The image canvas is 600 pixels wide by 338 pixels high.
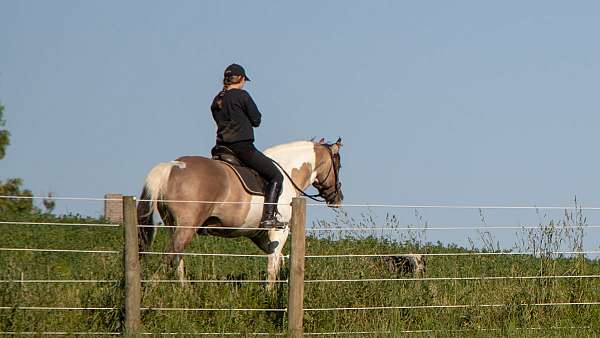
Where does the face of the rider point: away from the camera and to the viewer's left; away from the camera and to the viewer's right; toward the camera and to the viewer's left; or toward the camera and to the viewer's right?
away from the camera and to the viewer's right

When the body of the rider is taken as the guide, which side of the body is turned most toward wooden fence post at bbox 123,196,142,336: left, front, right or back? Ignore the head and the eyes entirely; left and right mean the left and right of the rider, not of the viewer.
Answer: back

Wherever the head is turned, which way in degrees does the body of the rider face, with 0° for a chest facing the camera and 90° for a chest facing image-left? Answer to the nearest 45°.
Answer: approximately 225°
